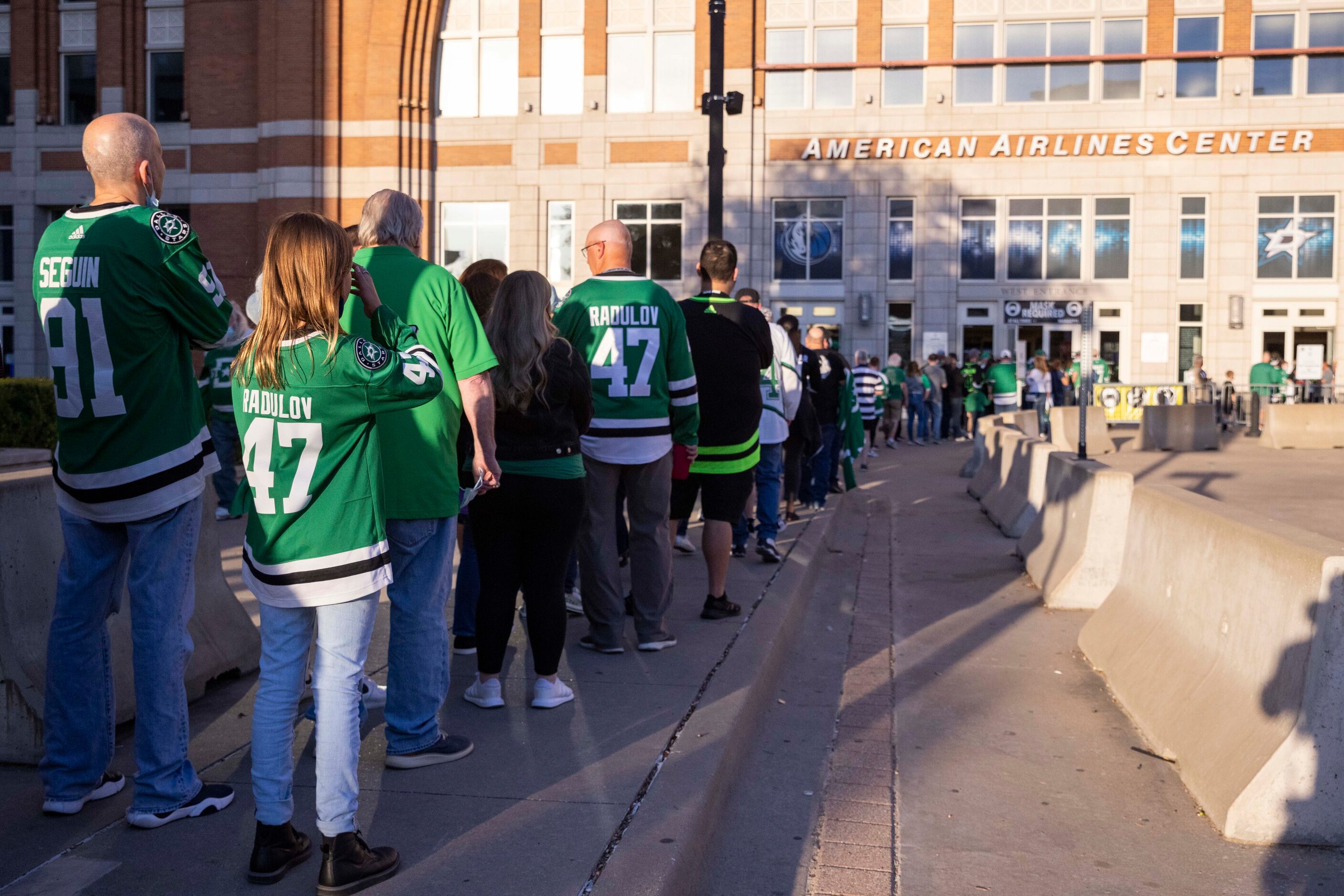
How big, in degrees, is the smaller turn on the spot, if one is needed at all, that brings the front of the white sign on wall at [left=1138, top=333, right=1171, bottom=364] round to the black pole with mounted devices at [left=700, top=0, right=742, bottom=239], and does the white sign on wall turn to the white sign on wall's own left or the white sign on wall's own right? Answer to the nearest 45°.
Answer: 0° — it already faces it

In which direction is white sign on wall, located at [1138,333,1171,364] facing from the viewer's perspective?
toward the camera

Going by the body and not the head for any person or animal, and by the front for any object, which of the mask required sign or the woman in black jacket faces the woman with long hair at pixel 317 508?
the mask required sign

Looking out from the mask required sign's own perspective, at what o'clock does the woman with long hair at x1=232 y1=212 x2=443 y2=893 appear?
The woman with long hair is roughly at 12 o'clock from the mask required sign.

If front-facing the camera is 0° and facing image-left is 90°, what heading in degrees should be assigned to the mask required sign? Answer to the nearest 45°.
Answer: approximately 0°

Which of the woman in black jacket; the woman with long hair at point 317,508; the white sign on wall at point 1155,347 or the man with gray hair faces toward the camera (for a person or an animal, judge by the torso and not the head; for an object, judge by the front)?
the white sign on wall

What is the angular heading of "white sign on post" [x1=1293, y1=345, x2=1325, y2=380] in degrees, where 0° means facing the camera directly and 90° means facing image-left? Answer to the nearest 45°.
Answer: approximately 0°

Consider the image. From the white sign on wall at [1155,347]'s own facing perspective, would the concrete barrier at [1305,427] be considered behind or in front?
in front

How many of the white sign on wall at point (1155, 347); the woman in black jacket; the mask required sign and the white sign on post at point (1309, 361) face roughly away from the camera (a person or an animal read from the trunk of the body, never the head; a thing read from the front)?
1

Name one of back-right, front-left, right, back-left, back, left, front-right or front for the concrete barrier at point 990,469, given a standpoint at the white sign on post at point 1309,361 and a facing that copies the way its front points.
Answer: front

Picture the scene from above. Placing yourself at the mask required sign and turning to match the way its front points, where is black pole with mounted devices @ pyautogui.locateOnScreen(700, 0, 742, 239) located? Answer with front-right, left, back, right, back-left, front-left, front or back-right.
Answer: front

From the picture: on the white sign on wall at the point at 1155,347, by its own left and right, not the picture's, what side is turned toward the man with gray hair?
front

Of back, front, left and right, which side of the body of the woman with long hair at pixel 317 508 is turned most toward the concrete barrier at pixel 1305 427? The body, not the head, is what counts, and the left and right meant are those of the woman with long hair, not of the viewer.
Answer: front

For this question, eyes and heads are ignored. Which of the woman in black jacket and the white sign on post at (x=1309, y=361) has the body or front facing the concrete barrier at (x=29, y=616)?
the white sign on post

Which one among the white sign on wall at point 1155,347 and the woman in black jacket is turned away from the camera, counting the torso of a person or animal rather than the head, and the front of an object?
the woman in black jacket

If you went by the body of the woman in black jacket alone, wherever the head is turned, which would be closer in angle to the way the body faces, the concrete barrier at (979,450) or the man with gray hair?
the concrete barrier

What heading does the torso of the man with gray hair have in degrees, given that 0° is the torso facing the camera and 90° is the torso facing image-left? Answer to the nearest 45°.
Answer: approximately 225°

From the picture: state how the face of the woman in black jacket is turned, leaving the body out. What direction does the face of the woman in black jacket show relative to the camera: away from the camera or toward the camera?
away from the camera

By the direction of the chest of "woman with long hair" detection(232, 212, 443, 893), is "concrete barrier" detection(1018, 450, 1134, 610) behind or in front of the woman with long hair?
in front
